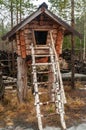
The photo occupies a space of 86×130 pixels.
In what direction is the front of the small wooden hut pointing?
toward the camera
